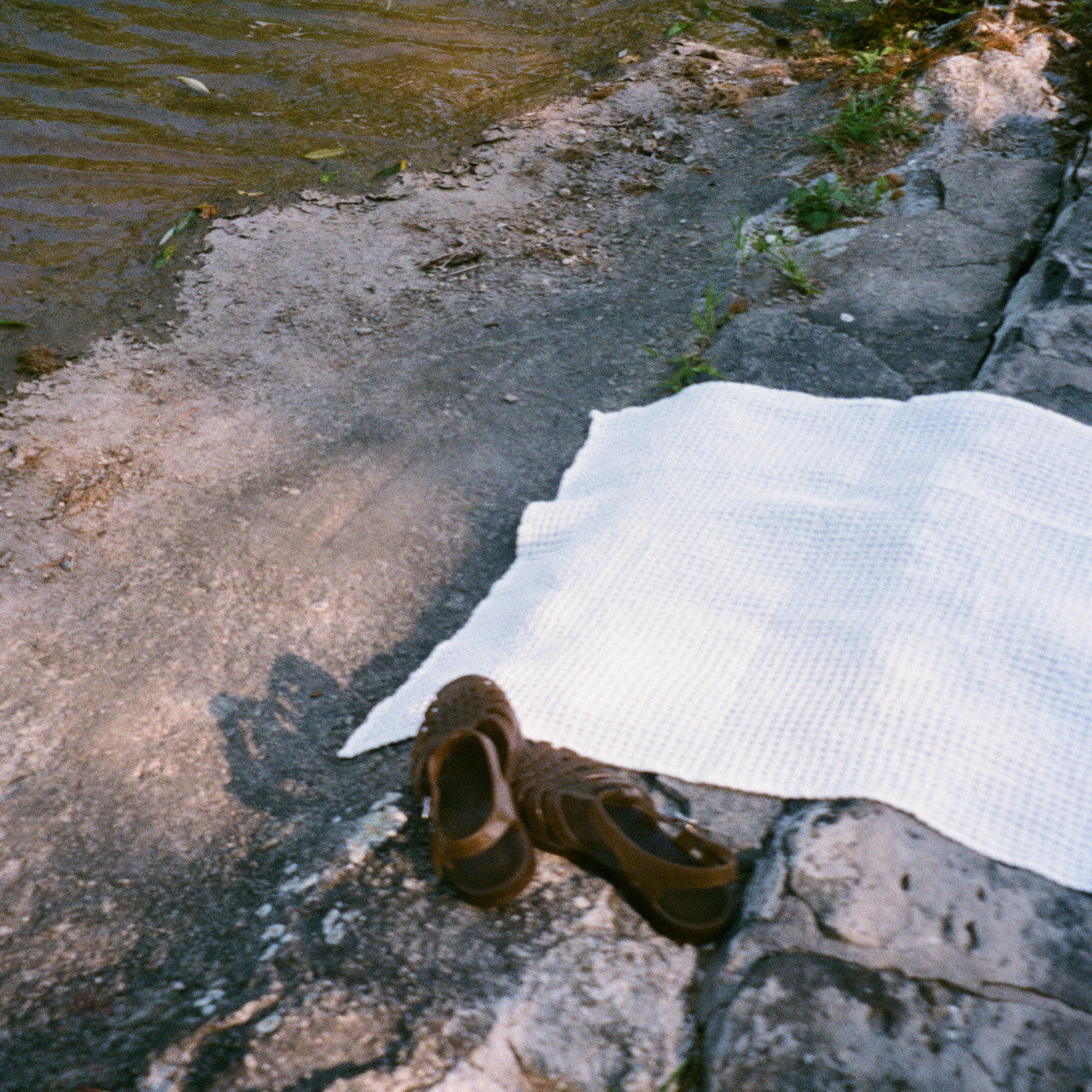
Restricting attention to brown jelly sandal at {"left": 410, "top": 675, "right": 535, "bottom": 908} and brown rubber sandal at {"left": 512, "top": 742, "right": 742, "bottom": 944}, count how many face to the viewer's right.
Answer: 0

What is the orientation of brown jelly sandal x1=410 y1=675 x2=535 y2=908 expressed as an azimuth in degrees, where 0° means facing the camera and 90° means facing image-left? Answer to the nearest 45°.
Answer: approximately 180°

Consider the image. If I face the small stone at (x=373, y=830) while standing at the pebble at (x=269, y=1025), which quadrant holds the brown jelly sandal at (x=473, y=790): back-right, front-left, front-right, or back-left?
front-right

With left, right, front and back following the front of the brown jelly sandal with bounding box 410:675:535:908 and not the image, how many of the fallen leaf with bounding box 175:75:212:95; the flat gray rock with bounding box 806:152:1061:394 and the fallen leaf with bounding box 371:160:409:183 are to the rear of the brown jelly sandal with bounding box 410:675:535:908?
0

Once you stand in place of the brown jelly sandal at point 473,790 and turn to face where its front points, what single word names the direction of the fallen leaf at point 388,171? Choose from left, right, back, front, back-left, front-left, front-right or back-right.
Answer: front

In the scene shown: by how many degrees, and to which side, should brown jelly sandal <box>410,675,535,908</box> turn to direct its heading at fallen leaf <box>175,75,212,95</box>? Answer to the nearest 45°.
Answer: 0° — it already faces it

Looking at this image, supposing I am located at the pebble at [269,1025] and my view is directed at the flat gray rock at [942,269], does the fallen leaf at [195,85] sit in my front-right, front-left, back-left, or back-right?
front-left

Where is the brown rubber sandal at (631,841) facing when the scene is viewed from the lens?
facing away from the viewer and to the left of the viewer
